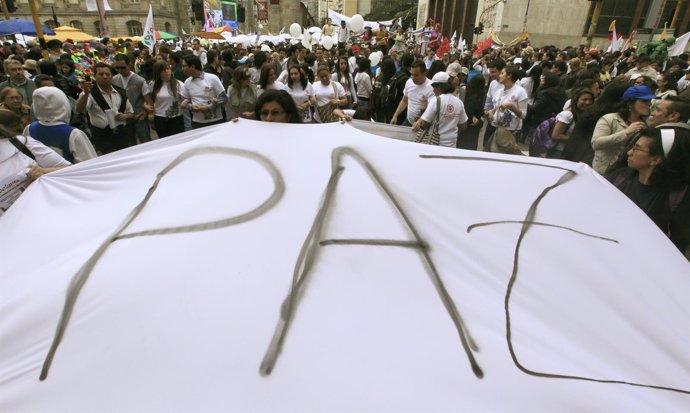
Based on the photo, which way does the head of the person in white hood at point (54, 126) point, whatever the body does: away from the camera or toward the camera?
away from the camera

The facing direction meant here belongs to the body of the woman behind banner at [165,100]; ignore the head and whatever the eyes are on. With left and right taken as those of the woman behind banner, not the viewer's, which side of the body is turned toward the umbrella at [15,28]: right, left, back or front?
back

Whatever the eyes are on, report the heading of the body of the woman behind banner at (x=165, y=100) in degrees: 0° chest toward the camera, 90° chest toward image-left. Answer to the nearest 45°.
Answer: approximately 0°

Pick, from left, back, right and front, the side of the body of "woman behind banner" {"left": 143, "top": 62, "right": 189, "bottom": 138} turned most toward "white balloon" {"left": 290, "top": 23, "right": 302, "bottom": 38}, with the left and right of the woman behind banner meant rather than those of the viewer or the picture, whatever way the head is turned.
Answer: back

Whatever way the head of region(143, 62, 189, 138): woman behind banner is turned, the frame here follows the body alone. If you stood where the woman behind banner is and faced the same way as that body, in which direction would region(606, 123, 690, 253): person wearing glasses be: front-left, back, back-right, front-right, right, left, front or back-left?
front-left

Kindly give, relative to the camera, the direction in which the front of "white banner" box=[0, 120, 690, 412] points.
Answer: facing the viewer

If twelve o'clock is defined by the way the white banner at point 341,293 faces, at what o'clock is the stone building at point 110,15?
The stone building is roughly at 5 o'clock from the white banner.

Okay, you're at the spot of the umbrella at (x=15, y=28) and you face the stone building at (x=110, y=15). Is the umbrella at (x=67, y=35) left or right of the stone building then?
right

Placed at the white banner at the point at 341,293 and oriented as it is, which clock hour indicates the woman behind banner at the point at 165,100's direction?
The woman behind banner is roughly at 5 o'clock from the white banner.

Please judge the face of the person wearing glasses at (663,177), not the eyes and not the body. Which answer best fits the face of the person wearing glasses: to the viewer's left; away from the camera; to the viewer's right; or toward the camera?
to the viewer's left

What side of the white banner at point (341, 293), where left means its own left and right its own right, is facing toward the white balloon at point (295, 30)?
back

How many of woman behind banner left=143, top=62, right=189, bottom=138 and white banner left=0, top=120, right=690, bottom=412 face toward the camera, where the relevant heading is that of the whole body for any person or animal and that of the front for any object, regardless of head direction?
2
